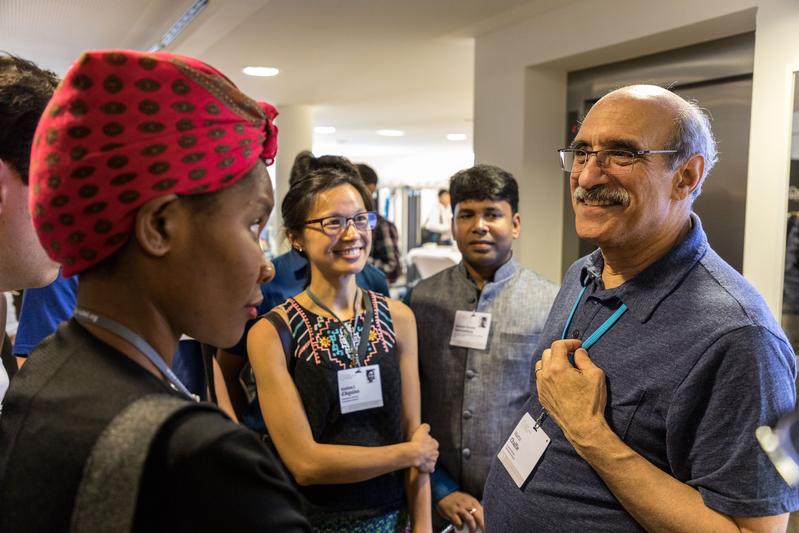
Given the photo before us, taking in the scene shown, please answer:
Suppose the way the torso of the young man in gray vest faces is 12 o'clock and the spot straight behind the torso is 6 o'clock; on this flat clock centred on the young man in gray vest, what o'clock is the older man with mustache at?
The older man with mustache is roughly at 11 o'clock from the young man in gray vest.

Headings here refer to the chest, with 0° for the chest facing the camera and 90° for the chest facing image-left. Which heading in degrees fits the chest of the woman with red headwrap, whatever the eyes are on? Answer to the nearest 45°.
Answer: approximately 225°

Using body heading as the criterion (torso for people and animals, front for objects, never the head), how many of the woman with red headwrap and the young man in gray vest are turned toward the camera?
1

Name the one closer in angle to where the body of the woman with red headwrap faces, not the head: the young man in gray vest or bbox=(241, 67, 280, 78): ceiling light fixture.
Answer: the young man in gray vest

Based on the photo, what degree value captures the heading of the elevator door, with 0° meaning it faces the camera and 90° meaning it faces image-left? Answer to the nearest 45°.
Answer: approximately 45°

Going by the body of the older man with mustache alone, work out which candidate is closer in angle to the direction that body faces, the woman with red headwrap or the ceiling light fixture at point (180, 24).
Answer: the woman with red headwrap

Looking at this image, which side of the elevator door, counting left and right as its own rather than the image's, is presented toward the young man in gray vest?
front

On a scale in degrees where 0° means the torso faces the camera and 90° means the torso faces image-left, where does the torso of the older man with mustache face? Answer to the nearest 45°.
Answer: approximately 45°

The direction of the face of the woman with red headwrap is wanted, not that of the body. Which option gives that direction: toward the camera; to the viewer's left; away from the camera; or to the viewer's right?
to the viewer's right

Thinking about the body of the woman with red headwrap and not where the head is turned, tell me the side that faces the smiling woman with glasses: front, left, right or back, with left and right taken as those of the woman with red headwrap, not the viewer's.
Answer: front

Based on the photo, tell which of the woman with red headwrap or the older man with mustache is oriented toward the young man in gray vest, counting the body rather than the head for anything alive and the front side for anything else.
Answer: the woman with red headwrap
